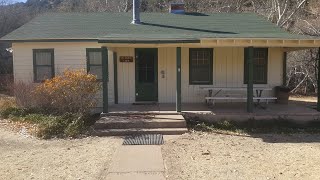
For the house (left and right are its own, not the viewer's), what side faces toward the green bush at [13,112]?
right

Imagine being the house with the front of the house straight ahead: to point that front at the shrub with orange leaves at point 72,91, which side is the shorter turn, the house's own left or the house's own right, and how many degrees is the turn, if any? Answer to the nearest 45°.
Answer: approximately 45° to the house's own right

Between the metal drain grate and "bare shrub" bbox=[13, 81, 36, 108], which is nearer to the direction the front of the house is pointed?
the metal drain grate

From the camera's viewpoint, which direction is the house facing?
toward the camera

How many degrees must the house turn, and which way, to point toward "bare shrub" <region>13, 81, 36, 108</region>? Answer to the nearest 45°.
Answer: approximately 90° to its right

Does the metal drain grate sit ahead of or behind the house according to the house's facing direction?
ahead
